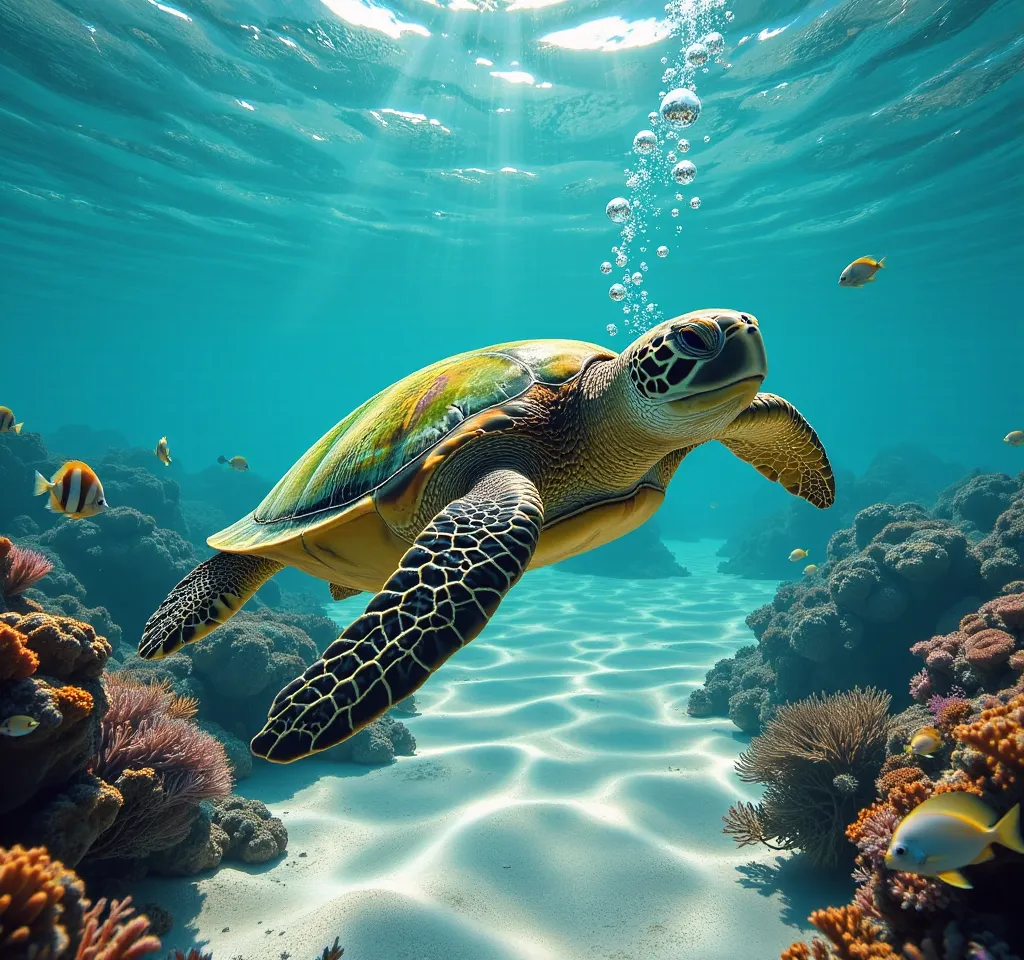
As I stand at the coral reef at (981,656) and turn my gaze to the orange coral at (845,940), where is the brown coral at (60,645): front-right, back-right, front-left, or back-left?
front-right

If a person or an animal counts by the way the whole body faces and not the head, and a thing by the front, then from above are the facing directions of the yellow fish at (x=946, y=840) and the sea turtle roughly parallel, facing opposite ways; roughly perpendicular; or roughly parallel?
roughly parallel, facing opposite ways

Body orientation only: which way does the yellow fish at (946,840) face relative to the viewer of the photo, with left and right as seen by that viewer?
facing to the left of the viewer

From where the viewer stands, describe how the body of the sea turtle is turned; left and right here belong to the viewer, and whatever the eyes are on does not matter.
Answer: facing the viewer and to the right of the viewer

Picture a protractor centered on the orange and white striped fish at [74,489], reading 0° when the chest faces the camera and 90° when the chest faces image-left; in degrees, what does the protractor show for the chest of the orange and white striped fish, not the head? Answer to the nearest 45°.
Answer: approximately 270°

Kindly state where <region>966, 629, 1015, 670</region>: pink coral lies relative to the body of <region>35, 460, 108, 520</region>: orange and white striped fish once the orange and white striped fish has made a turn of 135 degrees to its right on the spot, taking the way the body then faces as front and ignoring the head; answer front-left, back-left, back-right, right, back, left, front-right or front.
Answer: left
